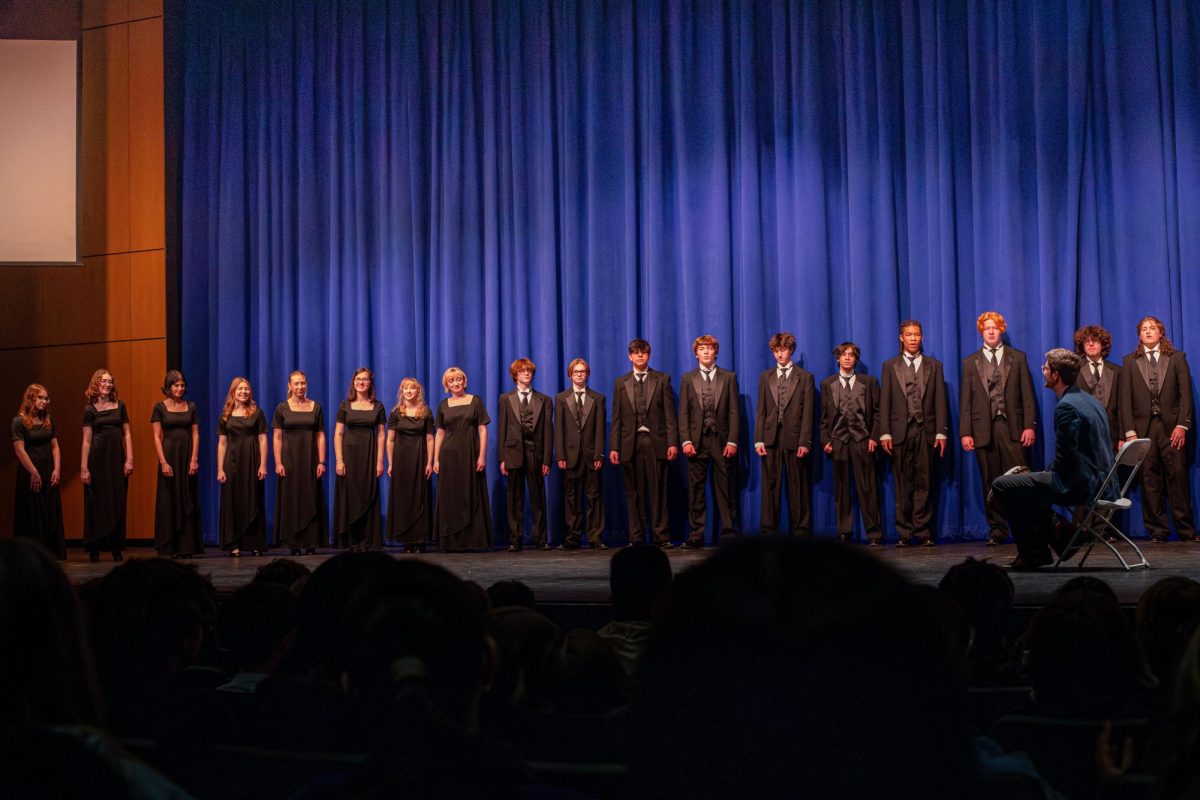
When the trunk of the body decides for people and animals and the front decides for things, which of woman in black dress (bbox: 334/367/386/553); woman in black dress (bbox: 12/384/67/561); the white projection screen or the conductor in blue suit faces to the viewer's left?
the conductor in blue suit

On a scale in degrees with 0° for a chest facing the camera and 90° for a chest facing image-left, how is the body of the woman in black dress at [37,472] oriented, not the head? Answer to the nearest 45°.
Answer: approximately 315°

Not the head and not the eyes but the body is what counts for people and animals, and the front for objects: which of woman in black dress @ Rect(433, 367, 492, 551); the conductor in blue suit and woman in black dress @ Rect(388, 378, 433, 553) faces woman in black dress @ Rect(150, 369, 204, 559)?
the conductor in blue suit

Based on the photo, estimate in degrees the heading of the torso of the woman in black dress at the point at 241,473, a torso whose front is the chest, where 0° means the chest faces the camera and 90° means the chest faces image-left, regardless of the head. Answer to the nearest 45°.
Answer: approximately 0°

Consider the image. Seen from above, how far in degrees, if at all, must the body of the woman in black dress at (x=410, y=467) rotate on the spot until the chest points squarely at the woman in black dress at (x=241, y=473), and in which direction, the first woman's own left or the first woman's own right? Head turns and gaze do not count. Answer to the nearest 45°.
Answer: approximately 90° to the first woman's own right

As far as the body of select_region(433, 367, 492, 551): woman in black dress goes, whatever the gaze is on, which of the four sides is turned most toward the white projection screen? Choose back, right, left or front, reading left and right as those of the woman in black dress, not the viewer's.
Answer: right

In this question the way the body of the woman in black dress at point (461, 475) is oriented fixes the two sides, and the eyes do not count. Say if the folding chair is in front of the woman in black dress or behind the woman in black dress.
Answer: in front

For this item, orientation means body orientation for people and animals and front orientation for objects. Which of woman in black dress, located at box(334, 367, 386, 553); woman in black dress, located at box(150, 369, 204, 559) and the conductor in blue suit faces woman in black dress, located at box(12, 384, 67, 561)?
the conductor in blue suit

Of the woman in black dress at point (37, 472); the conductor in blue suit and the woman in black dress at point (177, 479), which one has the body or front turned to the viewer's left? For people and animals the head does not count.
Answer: the conductor in blue suit

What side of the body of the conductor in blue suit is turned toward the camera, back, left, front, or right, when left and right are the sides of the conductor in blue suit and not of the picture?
left

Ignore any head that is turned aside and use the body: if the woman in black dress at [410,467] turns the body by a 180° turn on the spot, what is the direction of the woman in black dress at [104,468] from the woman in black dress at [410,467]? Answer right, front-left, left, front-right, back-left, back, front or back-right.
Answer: left

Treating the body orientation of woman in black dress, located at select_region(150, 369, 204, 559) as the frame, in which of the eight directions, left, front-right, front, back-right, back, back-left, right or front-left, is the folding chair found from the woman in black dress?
front-left

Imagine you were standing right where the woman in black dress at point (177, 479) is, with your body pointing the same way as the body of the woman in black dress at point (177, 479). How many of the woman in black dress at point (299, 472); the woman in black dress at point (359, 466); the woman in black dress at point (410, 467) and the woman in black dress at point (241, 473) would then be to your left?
4

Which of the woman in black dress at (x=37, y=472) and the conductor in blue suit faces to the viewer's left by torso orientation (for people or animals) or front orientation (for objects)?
the conductor in blue suit

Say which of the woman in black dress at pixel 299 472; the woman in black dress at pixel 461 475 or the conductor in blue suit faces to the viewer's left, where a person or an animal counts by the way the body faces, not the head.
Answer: the conductor in blue suit

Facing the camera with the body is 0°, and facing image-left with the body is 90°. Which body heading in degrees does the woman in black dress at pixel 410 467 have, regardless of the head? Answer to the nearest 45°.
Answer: approximately 0°
